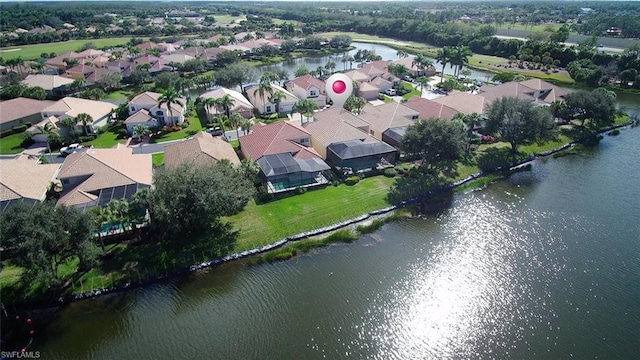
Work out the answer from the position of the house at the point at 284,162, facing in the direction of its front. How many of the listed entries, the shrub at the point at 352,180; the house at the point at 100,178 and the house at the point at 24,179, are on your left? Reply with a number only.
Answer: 2

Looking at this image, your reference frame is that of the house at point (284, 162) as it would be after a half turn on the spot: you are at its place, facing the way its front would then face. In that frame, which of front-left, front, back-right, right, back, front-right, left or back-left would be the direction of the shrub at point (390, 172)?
left

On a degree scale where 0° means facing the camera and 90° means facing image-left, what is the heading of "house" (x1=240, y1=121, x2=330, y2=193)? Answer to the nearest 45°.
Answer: approximately 180°

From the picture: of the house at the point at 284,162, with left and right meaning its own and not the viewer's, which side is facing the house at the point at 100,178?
left

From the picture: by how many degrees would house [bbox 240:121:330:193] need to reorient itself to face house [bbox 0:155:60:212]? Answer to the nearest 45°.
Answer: approximately 90° to its left

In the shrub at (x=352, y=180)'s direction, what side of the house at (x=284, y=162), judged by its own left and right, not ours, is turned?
right
